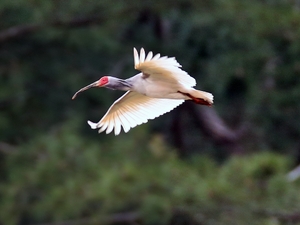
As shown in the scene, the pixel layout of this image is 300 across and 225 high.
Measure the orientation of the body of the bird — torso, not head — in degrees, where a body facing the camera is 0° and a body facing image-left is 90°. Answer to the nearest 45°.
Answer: approximately 90°
